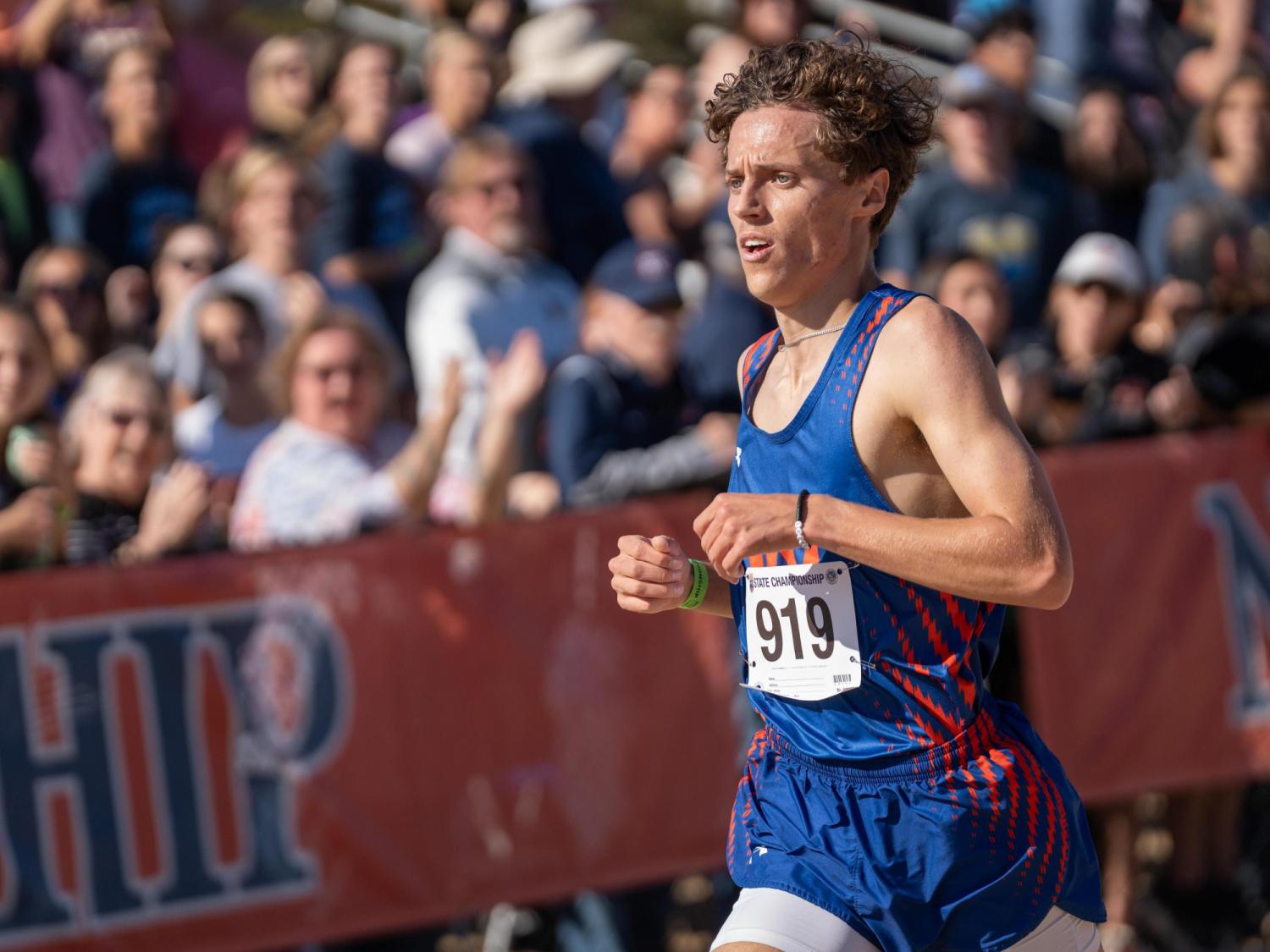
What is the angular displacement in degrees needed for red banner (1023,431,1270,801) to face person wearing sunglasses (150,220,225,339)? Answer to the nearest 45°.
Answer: approximately 90° to its right

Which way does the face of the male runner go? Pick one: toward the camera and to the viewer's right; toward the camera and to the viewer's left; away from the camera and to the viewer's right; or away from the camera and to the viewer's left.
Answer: toward the camera and to the viewer's left

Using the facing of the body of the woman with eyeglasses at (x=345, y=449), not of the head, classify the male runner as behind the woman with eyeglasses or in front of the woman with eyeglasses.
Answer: in front

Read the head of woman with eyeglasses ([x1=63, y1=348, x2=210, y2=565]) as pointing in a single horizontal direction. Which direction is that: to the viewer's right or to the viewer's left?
to the viewer's right

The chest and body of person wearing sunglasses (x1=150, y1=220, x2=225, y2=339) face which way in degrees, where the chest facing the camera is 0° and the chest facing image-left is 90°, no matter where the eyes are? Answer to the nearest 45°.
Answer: approximately 315°

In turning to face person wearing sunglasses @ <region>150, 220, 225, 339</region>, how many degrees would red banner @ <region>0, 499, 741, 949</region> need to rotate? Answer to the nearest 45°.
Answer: approximately 180°

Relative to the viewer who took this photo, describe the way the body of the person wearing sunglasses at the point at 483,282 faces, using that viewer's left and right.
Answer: facing the viewer and to the right of the viewer

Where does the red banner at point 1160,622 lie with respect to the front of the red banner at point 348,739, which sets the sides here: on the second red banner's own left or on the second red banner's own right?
on the second red banner's own left

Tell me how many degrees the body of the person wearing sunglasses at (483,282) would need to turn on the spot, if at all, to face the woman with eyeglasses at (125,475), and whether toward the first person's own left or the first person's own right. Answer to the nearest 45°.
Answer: approximately 90° to the first person's own right
